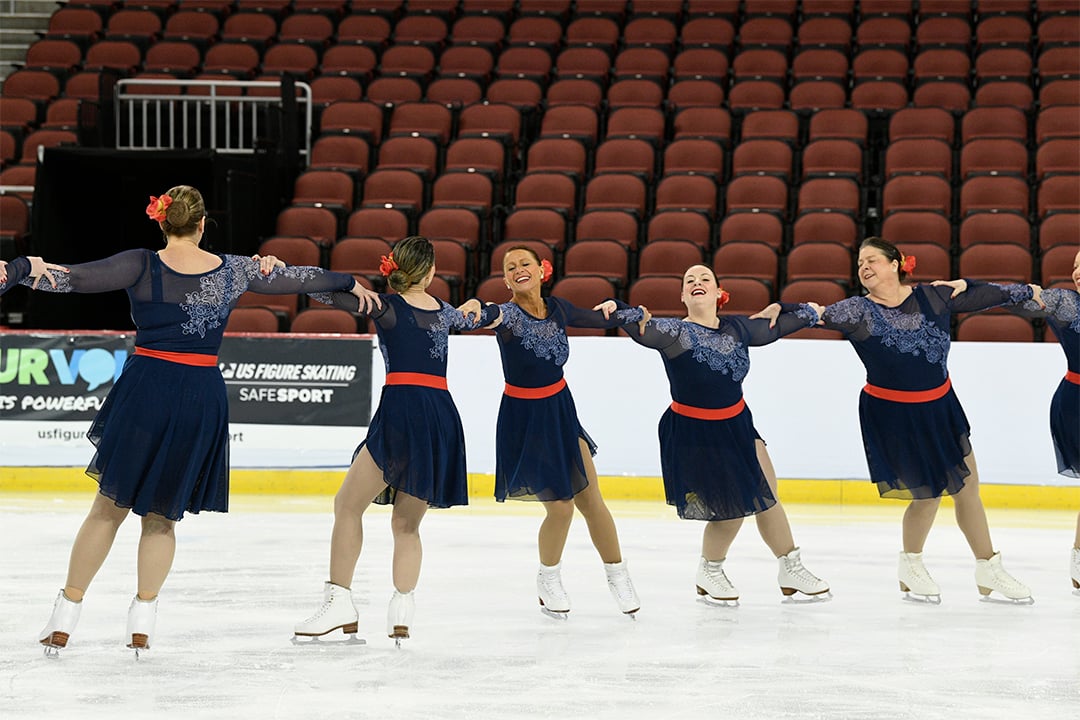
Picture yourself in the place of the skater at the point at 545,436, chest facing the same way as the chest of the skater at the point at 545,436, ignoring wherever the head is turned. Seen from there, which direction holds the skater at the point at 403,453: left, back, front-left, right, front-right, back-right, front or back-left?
front-right

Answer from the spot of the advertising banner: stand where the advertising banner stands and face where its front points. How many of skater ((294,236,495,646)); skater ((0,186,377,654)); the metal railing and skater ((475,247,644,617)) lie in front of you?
3

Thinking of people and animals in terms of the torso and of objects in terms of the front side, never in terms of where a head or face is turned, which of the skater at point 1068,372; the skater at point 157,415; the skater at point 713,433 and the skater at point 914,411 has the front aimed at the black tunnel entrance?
the skater at point 157,415

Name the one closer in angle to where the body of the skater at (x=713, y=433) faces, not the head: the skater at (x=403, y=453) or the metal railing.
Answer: the skater

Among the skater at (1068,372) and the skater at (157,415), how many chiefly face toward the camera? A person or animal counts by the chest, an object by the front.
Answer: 1

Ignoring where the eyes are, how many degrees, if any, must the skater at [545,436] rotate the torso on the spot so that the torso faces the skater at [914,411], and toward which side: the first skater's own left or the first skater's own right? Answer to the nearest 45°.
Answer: approximately 90° to the first skater's own left

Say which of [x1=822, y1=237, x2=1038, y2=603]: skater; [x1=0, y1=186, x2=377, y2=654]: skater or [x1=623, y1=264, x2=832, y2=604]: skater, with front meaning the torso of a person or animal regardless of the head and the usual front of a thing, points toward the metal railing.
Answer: [x1=0, y1=186, x2=377, y2=654]: skater

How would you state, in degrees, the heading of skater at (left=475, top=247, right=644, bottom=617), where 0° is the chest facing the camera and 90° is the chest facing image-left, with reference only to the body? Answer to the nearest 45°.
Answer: approximately 0°

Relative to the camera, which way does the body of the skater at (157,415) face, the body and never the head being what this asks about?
away from the camera

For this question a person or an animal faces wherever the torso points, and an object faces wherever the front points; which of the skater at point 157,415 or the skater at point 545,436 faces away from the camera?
the skater at point 157,415

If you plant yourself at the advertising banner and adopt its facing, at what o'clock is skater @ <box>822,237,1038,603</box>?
The skater is roughly at 11 o'clock from the advertising banner.

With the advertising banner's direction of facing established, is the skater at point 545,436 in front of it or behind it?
in front

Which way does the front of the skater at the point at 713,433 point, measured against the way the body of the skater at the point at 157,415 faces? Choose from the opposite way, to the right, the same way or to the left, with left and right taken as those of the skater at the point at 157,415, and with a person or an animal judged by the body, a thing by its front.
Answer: the opposite way

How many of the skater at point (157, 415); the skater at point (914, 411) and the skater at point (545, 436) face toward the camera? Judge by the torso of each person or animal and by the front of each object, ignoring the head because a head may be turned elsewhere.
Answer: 2

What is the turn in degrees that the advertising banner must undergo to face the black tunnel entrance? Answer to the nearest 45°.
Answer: approximately 180°

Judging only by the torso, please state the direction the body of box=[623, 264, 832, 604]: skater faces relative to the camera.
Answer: toward the camera

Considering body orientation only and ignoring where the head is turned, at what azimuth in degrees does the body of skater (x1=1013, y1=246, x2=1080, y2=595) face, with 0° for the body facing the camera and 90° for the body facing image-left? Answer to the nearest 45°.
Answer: approximately 0°
